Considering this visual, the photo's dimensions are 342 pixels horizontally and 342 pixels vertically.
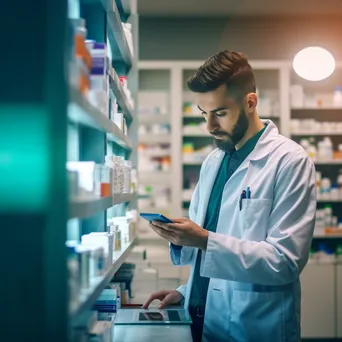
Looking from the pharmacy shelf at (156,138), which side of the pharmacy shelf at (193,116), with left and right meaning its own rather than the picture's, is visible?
right

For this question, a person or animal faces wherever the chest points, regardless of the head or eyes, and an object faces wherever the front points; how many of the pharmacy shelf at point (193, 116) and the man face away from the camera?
0

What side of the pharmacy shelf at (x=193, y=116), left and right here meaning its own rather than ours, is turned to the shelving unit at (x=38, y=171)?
front

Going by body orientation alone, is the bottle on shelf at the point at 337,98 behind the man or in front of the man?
behind

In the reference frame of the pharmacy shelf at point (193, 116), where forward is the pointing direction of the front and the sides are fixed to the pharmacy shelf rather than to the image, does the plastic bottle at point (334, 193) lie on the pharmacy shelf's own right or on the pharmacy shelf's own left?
on the pharmacy shelf's own left

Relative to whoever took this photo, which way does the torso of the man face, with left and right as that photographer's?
facing the viewer and to the left of the viewer

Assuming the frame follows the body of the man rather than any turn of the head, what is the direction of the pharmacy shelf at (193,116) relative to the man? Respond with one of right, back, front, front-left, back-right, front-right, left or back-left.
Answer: back-right

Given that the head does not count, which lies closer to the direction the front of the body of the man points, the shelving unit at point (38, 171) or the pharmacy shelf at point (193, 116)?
the shelving unit

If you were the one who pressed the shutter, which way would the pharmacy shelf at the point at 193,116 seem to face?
facing the viewer

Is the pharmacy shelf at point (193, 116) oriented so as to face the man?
yes

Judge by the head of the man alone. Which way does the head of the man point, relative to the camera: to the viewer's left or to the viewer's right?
to the viewer's left

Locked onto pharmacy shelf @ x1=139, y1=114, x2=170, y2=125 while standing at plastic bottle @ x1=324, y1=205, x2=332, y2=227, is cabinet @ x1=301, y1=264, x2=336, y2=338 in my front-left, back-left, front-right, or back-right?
front-left
